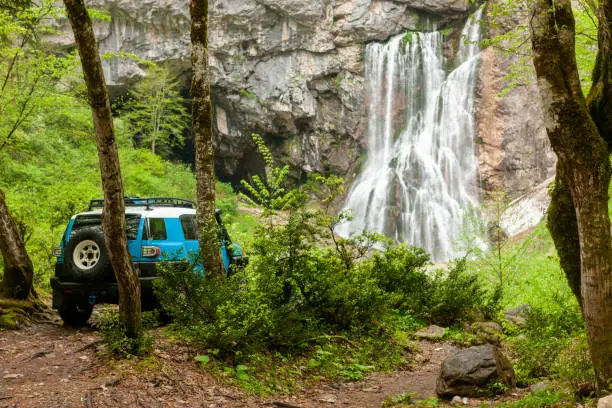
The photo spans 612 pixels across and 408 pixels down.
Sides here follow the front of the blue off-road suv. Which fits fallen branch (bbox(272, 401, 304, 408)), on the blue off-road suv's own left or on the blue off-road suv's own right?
on the blue off-road suv's own right

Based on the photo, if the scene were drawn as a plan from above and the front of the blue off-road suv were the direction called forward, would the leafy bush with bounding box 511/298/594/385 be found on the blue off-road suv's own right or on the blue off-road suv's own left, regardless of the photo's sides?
on the blue off-road suv's own right

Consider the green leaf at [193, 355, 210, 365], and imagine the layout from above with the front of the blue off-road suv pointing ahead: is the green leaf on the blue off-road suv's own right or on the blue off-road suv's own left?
on the blue off-road suv's own right

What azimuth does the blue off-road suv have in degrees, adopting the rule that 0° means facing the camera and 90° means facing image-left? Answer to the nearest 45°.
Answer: approximately 225°

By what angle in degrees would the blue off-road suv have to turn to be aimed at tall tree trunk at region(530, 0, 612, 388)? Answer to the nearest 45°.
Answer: approximately 90° to its right

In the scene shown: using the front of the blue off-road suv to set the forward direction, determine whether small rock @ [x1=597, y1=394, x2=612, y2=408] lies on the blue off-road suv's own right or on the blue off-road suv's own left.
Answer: on the blue off-road suv's own right

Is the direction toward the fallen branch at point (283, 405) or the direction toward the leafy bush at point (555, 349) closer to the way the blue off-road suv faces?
the leafy bush

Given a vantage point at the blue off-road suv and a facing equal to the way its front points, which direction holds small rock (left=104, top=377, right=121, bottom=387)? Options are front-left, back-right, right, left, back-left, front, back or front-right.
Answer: back-right

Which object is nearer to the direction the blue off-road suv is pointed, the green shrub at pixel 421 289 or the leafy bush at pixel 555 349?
the green shrub

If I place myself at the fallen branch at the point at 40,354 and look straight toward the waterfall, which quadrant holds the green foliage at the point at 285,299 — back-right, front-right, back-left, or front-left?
front-right

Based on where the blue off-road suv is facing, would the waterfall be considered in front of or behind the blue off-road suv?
in front

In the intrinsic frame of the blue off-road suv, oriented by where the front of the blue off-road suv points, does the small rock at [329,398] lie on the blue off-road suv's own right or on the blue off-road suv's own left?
on the blue off-road suv's own right
